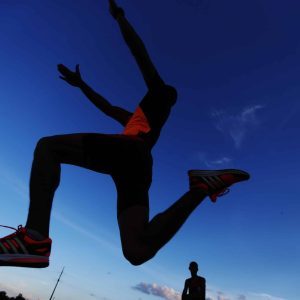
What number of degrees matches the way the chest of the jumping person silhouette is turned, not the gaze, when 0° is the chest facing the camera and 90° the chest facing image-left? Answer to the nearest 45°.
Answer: approximately 90°

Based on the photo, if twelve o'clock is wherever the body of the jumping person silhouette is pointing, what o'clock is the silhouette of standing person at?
The silhouette of standing person is roughly at 4 o'clock from the jumping person silhouette.
